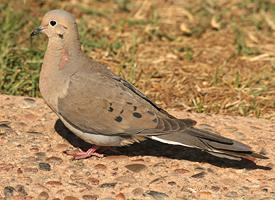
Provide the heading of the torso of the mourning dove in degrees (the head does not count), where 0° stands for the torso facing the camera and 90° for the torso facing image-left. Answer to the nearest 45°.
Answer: approximately 90°

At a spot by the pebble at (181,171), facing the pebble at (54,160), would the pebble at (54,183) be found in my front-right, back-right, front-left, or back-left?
front-left

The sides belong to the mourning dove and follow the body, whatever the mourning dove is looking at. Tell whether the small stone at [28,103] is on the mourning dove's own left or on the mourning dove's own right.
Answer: on the mourning dove's own right

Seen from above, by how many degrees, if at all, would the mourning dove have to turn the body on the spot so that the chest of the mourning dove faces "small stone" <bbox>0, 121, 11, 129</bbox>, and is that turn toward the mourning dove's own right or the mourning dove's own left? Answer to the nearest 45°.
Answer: approximately 45° to the mourning dove's own right

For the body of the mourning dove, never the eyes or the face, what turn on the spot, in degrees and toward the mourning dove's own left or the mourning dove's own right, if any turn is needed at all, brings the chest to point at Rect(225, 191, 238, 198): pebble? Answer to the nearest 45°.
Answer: approximately 180°

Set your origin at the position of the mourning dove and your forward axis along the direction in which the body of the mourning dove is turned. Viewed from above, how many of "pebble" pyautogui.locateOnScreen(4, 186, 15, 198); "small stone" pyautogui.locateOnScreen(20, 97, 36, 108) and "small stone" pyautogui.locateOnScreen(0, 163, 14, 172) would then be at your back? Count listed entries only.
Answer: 0

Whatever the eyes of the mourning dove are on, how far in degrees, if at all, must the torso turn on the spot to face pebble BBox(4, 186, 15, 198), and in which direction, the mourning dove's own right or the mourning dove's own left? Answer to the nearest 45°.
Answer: approximately 45° to the mourning dove's own left

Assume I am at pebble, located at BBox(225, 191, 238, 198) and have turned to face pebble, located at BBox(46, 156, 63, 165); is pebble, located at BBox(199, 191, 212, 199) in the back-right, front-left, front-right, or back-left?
front-left

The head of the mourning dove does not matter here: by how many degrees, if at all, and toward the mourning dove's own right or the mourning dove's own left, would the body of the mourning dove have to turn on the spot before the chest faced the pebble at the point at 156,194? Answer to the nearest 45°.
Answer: approximately 135° to the mourning dove's own left

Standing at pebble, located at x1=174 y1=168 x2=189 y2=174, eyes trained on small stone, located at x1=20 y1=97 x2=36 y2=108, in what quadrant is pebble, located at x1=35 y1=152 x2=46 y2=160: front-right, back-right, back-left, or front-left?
front-left

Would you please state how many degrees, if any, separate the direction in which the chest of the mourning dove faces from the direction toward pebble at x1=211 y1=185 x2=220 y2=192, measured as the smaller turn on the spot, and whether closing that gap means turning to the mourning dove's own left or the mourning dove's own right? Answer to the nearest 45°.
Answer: approximately 180°

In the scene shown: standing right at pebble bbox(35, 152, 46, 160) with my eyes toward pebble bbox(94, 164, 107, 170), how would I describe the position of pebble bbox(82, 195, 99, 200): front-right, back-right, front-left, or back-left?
front-right

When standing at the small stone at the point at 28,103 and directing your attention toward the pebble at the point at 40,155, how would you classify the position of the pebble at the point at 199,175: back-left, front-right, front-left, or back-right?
front-left

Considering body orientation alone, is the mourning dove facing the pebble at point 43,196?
no
